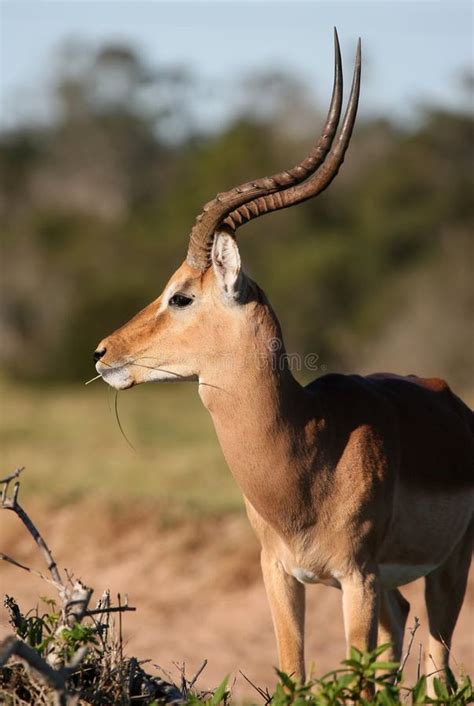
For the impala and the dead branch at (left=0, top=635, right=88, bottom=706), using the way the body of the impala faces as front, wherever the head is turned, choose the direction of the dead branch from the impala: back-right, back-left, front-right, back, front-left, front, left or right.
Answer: front

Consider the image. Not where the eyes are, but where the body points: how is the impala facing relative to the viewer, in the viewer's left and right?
facing the viewer and to the left of the viewer
